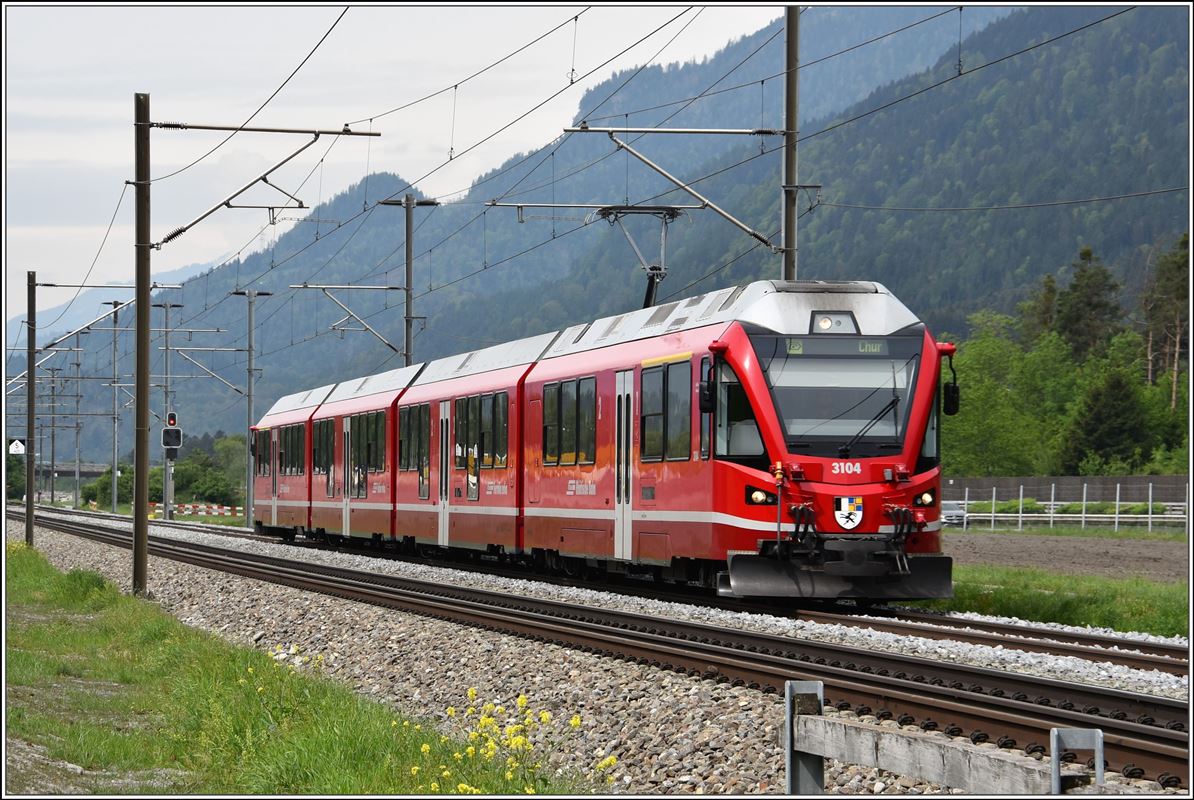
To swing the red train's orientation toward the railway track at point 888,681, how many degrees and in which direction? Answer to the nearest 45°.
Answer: approximately 45° to its right

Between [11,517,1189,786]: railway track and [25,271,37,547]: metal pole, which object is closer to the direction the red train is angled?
the railway track

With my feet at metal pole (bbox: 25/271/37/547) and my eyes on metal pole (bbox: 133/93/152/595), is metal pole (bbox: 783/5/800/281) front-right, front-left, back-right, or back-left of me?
front-left

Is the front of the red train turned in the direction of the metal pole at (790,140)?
no

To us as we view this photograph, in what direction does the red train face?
facing the viewer and to the right of the viewer

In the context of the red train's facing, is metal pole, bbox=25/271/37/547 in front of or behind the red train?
behind

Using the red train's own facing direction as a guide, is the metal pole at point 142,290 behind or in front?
behind
